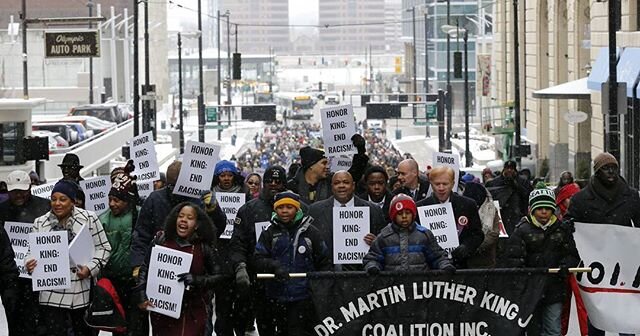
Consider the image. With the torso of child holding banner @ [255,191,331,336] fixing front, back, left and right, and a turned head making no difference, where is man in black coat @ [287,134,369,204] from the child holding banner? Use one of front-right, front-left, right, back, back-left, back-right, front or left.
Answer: back

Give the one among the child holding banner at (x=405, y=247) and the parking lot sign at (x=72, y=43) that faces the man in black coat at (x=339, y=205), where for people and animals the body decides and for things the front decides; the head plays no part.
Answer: the parking lot sign

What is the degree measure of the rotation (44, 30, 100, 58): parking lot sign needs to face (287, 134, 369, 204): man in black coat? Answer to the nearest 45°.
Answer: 0° — it already faces them

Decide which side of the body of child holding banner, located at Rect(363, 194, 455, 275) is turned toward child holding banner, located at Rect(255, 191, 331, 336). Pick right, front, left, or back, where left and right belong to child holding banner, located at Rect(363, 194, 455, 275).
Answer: right

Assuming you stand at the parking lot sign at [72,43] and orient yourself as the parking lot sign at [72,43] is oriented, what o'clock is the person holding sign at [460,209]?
The person holding sign is roughly at 12 o'clock from the parking lot sign.

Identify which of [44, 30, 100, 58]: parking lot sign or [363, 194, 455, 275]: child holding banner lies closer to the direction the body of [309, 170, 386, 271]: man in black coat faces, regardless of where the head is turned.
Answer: the child holding banner

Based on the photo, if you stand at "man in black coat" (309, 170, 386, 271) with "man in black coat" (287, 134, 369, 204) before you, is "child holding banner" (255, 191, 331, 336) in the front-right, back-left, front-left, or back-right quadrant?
back-left

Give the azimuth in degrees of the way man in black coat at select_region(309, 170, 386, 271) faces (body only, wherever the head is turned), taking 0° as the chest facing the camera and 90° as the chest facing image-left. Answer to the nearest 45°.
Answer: approximately 0°

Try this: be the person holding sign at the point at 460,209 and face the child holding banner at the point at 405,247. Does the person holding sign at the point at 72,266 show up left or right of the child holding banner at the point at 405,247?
right

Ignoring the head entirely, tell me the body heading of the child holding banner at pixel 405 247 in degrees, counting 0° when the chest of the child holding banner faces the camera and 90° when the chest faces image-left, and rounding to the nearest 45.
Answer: approximately 0°

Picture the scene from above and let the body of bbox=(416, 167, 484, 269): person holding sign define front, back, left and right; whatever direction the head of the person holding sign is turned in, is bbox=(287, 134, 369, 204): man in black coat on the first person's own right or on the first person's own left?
on the first person's own right

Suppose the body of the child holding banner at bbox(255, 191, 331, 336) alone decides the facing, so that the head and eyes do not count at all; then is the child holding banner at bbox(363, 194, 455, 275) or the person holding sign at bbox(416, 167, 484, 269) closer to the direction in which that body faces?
the child holding banner at bbox(363, 194, 455, 275)

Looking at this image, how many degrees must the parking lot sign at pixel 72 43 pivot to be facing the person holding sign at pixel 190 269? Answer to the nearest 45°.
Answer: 0° — it already faces them

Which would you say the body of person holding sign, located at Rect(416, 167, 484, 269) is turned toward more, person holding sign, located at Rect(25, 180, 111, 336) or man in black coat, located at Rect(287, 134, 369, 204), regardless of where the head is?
the person holding sign
